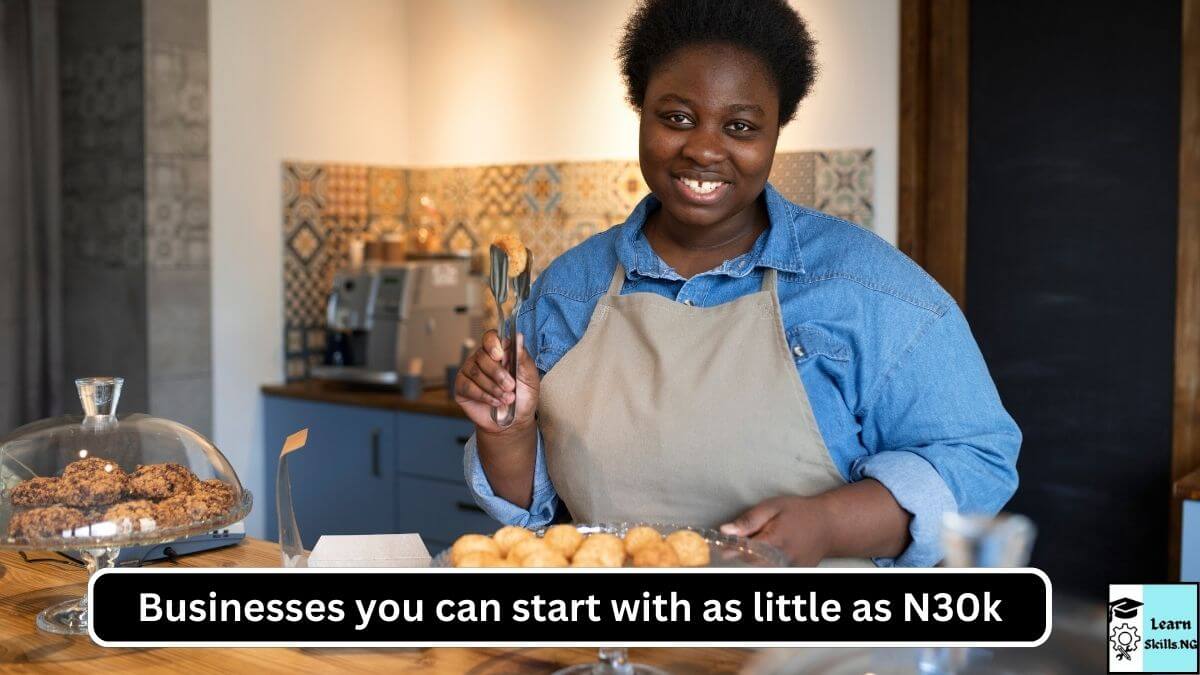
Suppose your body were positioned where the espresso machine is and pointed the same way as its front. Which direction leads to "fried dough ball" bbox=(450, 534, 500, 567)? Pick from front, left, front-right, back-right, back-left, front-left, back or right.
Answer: front-left

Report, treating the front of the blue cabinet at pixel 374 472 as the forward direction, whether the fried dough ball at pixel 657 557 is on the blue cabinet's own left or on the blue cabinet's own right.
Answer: on the blue cabinet's own left

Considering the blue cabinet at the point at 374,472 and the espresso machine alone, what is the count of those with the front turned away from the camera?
0

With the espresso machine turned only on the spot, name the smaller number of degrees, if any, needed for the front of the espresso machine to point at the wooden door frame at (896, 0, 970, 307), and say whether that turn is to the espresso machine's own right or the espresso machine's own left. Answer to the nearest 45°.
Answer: approximately 90° to the espresso machine's own left

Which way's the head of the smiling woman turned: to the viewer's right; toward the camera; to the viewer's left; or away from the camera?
toward the camera

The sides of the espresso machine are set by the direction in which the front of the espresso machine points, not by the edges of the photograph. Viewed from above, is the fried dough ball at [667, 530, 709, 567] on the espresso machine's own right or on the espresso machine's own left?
on the espresso machine's own left

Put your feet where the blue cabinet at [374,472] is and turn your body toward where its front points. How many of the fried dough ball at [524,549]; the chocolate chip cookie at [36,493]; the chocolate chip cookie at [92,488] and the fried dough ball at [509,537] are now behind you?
0

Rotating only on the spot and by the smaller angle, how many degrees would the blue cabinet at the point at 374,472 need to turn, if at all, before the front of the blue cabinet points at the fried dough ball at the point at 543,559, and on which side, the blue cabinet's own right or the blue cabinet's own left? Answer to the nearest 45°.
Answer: approximately 45° to the blue cabinet's own left

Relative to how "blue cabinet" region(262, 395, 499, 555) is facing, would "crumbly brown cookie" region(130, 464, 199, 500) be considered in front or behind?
in front

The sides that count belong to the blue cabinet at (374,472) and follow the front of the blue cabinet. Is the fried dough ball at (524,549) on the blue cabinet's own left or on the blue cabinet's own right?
on the blue cabinet's own left

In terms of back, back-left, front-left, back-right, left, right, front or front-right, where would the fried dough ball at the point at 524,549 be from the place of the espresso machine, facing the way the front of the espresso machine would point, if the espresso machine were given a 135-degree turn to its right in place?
back

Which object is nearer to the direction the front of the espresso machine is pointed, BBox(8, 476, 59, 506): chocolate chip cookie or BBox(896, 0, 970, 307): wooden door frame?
the chocolate chip cookie

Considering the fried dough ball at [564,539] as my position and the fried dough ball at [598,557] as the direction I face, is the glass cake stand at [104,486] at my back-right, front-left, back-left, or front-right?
back-right

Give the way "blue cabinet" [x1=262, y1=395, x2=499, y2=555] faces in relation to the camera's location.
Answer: facing the viewer and to the left of the viewer

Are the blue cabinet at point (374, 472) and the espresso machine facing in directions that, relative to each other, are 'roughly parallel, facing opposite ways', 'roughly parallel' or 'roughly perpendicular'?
roughly parallel

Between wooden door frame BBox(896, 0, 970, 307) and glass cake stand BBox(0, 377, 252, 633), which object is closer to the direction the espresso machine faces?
the glass cake stand
